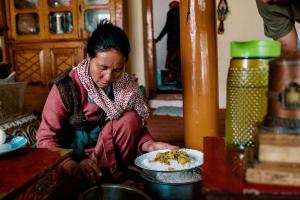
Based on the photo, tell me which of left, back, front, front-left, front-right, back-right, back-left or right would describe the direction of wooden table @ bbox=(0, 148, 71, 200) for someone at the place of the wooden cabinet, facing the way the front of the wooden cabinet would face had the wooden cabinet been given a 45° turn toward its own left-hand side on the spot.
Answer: front-right

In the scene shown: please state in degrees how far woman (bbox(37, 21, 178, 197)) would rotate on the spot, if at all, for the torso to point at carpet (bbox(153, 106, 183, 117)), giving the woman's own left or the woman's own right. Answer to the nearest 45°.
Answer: approximately 135° to the woman's own left

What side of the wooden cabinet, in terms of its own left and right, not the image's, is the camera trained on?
front

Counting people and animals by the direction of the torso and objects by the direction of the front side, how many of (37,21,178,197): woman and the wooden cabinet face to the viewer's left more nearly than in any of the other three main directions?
0

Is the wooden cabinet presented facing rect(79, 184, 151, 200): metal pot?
yes

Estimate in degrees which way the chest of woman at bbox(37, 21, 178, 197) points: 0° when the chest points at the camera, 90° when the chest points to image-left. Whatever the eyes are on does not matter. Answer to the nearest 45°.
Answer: approximately 315°

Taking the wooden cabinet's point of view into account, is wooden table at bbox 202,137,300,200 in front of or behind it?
in front

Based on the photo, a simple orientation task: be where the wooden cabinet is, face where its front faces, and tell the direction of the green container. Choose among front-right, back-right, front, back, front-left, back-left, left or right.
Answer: front

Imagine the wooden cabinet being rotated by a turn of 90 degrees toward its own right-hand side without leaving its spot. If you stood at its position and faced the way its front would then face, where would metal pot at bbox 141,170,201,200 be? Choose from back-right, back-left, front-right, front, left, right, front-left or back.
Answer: left
